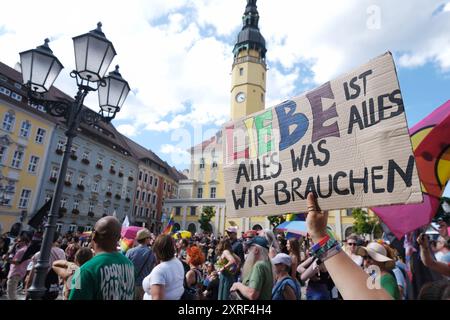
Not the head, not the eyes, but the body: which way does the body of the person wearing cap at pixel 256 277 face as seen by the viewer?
to the viewer's left

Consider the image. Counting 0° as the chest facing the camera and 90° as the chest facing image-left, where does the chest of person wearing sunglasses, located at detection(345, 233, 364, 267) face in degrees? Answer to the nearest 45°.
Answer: approximately 45°

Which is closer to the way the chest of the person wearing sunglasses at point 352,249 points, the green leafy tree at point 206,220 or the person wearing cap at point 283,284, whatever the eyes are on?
the person wearing cap

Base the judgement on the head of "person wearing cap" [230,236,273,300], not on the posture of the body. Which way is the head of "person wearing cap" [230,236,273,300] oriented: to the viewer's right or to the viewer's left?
to the viewer's left
